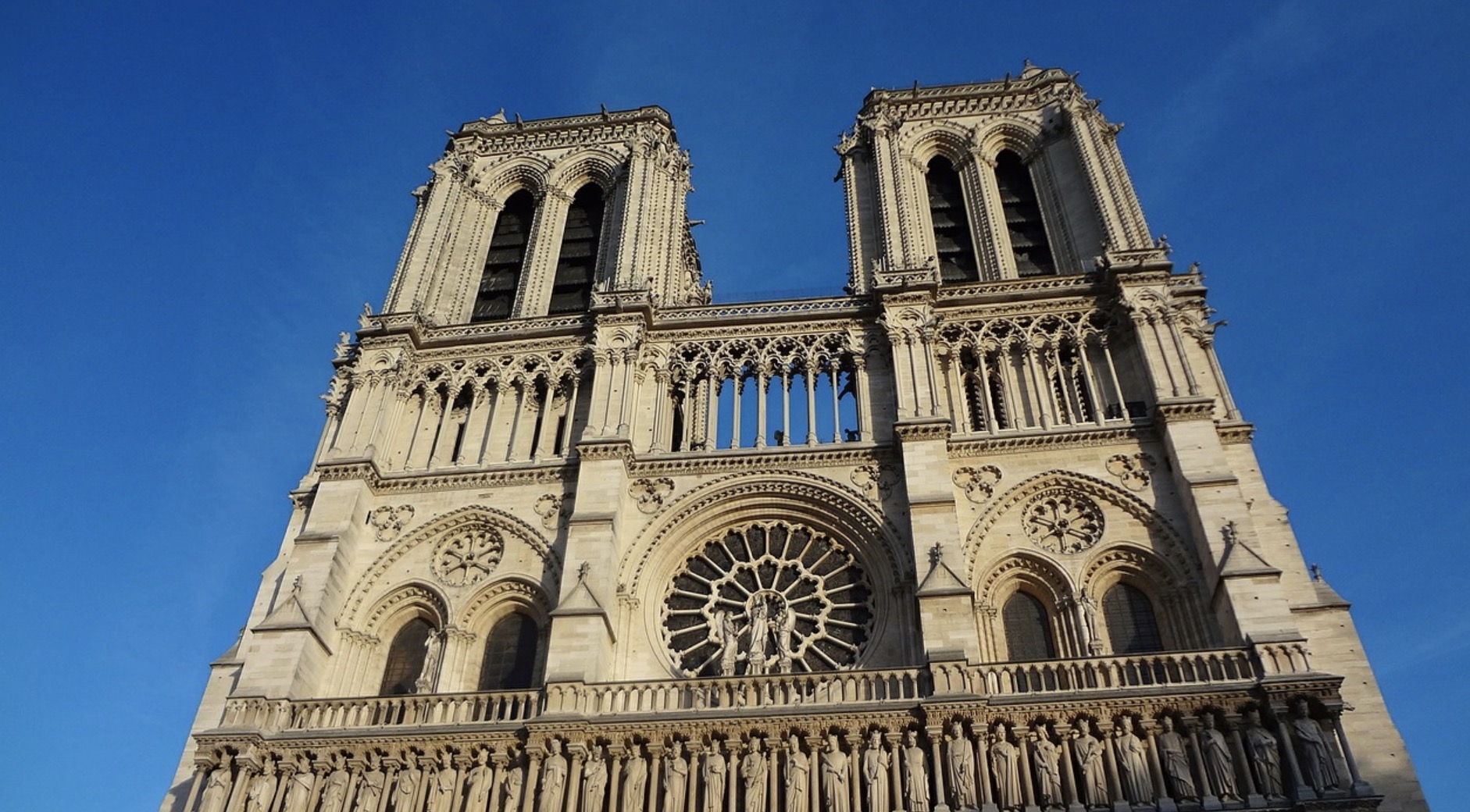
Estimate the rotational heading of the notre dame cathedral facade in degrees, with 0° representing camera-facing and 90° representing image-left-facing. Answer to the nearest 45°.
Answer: approximately 0°
